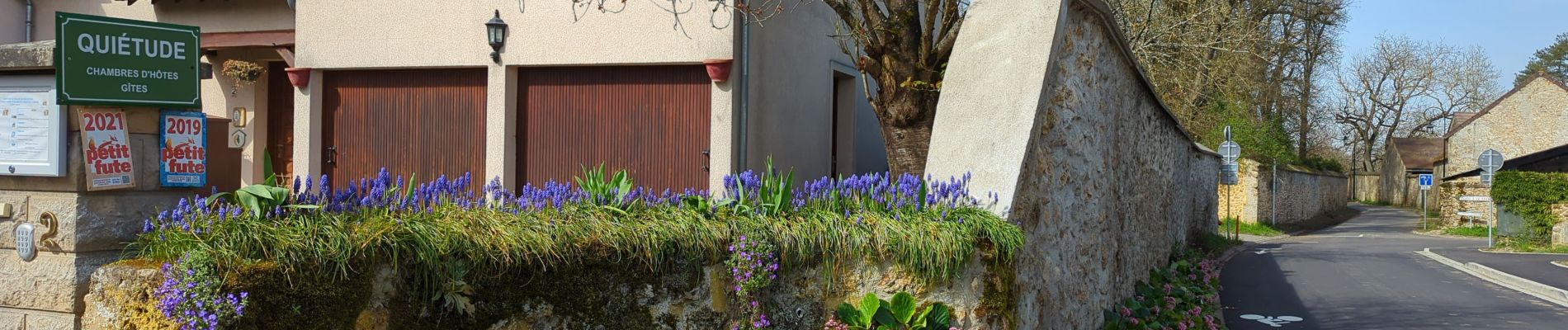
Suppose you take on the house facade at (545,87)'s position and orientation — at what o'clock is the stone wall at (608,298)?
The stone wall is roughly at 12 o'clock from the house facade.

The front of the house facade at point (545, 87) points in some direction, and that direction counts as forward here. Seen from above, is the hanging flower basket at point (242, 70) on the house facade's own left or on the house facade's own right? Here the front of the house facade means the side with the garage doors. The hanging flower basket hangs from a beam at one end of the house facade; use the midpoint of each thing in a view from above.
on the house facade's own right

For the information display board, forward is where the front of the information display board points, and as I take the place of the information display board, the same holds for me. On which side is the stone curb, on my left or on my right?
on my left

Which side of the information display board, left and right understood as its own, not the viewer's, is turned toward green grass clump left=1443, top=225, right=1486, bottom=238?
left

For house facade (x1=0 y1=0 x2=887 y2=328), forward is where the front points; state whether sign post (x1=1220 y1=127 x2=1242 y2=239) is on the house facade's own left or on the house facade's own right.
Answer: on the house facade's own left

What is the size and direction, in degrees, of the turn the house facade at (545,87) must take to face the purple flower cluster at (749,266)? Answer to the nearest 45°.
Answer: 0° — it already faces it

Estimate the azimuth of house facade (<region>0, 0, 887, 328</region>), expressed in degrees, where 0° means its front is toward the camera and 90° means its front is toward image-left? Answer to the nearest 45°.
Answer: approximately 0°

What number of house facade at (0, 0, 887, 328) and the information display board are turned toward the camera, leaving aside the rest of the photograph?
2
